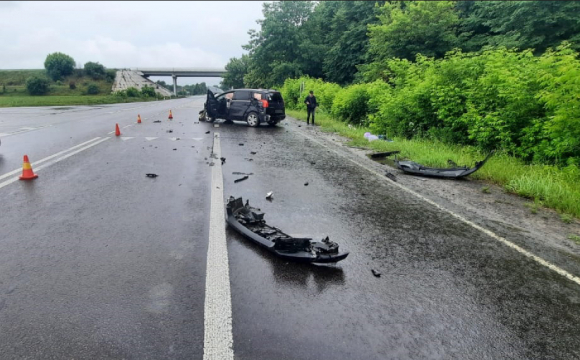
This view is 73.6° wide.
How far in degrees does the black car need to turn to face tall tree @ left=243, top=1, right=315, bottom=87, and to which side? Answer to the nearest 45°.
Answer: approximately 45° to its right

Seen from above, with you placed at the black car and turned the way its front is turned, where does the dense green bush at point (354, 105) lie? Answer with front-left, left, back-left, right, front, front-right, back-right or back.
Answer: back-right

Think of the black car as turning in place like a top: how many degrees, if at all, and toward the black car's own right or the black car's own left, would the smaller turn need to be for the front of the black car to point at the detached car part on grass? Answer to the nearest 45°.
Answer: approximately 135° to the black car's own left

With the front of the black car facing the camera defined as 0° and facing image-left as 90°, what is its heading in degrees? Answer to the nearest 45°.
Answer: approximately 135°

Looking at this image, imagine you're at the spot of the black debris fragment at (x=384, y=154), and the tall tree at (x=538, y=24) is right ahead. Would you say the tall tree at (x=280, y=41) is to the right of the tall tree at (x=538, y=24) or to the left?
left

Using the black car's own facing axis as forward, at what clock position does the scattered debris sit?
The scattered debris is roughly at 7 o'clock from the black car.

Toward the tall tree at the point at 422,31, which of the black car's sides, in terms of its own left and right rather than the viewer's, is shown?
right

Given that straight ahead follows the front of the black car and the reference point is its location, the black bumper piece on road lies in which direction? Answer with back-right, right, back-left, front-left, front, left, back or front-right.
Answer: back-left
